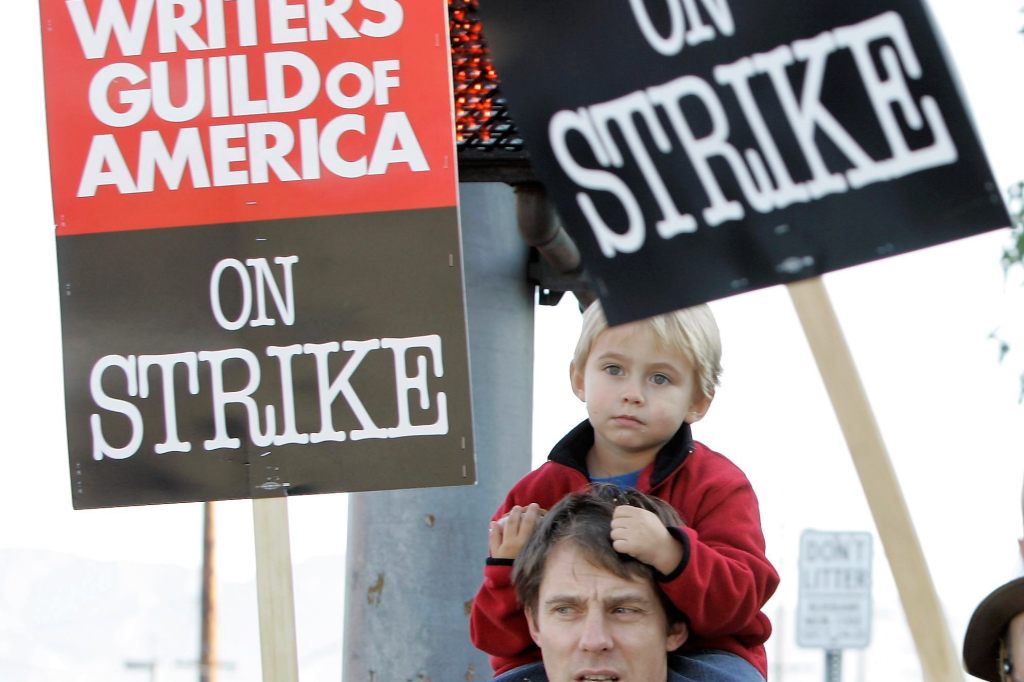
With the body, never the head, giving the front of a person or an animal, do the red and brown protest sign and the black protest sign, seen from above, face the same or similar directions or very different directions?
same or similar directions

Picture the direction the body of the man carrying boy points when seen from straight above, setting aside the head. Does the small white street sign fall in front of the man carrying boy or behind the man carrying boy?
behind

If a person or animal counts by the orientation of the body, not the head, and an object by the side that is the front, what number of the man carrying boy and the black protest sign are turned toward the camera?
2

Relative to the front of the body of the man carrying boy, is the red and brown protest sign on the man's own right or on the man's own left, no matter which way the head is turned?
on the man's own right

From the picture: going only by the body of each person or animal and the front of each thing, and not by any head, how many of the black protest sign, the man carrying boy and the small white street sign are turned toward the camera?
3

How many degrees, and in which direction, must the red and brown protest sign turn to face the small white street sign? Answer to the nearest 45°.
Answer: approximately 135° to its left

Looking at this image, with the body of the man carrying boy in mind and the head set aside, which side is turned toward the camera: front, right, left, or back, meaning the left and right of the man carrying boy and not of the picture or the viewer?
front

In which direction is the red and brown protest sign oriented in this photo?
toward the camera

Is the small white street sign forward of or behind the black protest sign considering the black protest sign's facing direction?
behind

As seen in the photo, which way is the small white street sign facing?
toward the camera

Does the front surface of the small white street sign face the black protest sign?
yes

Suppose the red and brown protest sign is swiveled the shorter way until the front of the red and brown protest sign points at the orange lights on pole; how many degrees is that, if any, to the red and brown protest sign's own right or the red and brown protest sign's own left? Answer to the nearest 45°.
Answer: approximately 135° to the red and brown protest sign's own left

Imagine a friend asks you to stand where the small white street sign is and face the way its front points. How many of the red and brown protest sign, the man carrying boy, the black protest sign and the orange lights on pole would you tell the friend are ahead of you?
4

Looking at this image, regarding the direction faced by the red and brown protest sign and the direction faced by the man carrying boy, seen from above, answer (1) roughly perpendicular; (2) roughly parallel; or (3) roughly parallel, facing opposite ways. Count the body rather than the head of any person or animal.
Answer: roughly parallel
